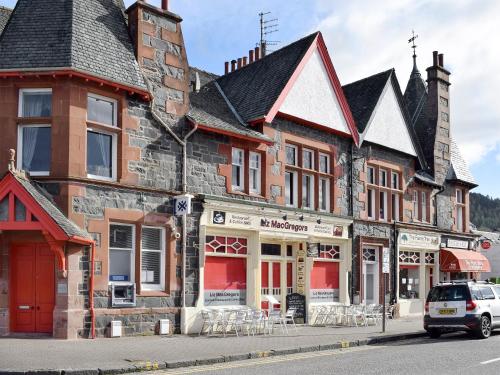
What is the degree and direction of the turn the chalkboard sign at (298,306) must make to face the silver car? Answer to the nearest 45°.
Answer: approximately 45° to its left

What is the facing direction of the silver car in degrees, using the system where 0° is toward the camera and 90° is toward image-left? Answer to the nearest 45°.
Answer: approximately 225°

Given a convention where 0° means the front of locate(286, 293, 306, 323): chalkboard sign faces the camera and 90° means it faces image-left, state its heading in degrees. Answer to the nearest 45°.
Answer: approximately 0°

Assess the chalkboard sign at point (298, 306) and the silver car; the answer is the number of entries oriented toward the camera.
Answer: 1
